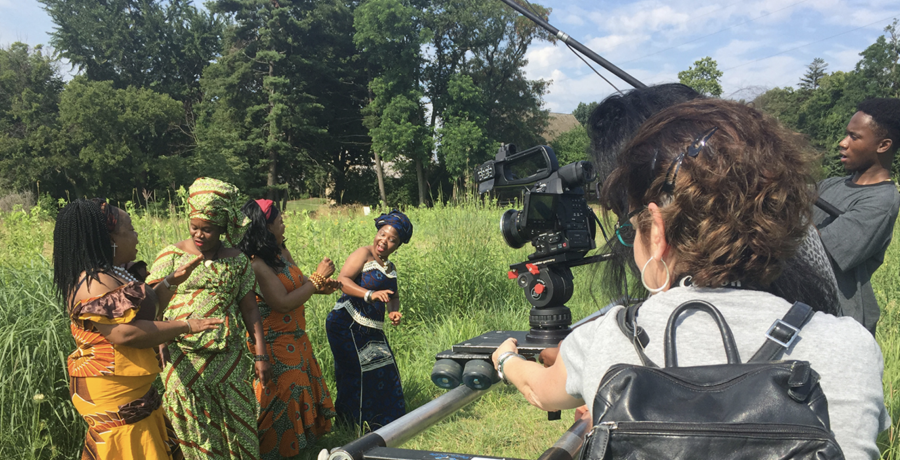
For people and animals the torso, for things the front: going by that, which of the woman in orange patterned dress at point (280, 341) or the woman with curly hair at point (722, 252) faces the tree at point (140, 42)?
the woman with curly hair

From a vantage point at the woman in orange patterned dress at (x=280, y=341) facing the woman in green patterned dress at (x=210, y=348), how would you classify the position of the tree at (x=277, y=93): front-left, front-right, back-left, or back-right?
back-right

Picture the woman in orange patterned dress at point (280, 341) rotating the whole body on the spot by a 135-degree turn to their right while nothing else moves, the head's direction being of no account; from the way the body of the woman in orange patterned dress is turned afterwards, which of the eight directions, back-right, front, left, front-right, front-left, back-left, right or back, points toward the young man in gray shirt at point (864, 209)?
left

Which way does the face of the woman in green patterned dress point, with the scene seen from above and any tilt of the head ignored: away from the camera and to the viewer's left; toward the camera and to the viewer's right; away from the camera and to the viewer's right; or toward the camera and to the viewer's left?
toward the camera and to the viewer's left

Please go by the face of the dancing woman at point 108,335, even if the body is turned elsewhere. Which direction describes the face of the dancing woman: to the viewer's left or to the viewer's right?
to the viewer's right

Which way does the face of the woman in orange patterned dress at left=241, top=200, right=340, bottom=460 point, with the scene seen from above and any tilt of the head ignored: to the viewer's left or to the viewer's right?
to the viewer's right

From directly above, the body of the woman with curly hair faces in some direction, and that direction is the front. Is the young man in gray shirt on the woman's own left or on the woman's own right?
on the woman's own right

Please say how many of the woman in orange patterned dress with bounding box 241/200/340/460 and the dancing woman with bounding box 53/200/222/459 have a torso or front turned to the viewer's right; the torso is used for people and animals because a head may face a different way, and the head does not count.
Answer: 2

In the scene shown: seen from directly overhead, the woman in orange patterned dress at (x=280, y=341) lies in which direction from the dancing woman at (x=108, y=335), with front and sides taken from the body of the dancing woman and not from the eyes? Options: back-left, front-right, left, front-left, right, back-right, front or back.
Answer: front-left

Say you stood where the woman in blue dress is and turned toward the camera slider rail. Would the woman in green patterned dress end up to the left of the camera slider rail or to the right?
right

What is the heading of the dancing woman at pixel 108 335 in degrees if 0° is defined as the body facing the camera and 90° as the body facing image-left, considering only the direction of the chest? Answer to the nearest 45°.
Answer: approximately 270°

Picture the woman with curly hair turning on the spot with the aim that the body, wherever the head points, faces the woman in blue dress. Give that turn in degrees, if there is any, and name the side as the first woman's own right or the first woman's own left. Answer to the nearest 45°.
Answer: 0° — they already face them

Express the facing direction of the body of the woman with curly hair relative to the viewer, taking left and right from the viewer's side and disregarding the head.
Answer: facing away from the viewer and to the left of the viewer

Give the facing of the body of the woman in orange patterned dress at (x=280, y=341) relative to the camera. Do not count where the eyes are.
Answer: to the viewer's right

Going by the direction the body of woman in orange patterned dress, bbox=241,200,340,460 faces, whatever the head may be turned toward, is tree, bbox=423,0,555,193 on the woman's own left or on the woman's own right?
on the woman's own left

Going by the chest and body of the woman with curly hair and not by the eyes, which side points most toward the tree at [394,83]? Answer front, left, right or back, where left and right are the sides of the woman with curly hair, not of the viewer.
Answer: front
